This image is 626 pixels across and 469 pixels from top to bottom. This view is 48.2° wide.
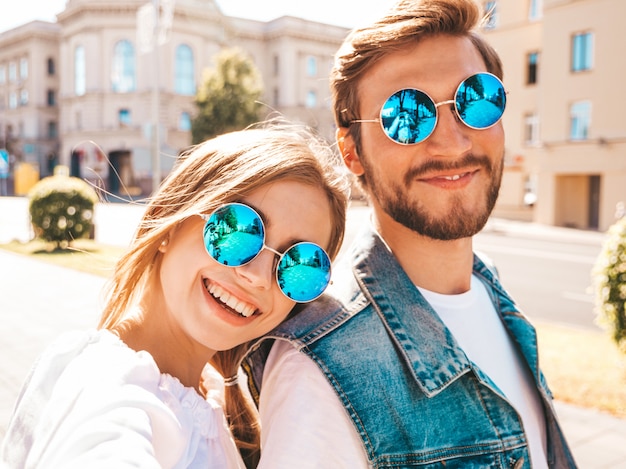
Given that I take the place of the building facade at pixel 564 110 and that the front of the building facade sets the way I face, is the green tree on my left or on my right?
on my right

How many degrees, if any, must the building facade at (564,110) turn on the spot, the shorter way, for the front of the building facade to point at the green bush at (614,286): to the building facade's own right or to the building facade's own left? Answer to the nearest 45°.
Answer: approximately 45° to the building facade's own left

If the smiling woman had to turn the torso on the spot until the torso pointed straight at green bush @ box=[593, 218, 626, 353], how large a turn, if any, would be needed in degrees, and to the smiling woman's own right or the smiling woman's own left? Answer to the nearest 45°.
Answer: approximately 90° to the smiling woman's own left

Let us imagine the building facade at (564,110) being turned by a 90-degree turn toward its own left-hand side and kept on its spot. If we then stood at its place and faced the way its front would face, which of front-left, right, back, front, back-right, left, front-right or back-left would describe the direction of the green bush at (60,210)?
right

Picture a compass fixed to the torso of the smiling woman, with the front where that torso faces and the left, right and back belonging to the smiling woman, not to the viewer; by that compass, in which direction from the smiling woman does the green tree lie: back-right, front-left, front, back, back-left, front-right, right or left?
back-left

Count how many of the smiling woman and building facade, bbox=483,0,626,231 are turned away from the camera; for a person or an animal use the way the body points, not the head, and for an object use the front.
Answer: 0

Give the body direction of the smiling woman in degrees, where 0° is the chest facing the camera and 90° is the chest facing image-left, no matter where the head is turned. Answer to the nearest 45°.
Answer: approximately 315°

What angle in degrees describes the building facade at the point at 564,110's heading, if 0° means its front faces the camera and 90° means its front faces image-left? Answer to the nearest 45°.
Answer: approximately 45°

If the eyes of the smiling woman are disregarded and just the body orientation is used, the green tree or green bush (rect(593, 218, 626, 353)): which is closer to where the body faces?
the green bush
